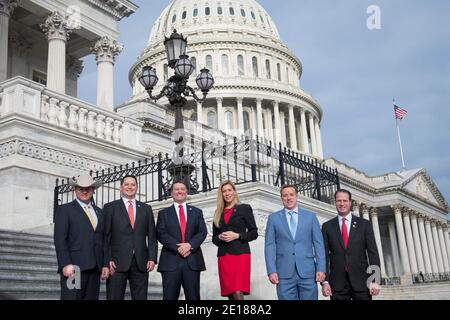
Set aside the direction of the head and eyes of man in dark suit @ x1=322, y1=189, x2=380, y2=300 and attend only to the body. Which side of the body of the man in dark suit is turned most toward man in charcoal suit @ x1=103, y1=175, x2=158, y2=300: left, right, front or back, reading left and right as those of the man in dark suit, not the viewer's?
right

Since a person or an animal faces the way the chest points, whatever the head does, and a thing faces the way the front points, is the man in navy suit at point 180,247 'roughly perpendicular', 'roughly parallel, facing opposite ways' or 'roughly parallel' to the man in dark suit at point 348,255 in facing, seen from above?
roughly parallel

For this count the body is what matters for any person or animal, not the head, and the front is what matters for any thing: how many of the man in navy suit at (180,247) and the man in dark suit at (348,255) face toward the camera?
2

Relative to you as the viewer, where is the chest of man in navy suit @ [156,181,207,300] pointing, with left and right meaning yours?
facing the viewer

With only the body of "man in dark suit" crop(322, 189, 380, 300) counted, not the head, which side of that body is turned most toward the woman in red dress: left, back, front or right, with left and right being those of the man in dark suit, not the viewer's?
right

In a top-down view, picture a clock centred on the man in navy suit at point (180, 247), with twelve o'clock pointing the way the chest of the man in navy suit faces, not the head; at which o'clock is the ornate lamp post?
The ornate lamp post is roughly at 6 o'clock from the man in navy suit.

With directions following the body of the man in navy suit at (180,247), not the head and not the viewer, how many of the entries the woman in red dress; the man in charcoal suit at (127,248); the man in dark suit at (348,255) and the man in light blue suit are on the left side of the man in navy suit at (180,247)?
3

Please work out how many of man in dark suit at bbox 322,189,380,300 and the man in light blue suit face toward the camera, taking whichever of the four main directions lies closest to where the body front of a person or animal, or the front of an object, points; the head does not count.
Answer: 2

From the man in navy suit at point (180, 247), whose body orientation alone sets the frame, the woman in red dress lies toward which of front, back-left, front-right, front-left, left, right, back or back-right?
left

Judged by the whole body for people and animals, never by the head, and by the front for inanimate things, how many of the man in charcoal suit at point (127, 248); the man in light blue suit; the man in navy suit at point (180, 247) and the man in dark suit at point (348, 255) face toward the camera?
4

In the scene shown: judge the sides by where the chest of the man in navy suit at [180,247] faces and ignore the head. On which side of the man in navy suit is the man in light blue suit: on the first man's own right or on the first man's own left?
on the first man's own left

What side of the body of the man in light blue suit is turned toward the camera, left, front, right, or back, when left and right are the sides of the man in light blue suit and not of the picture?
front
